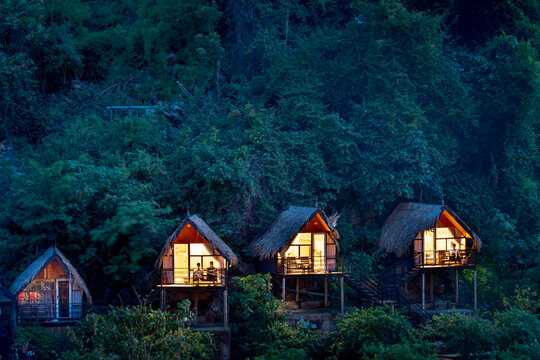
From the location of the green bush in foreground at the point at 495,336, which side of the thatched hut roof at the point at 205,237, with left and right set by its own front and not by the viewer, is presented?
left

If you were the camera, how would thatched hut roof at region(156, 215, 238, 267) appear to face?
facing the viewer

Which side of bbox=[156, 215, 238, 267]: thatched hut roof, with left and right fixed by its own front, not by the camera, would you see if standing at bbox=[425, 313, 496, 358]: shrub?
left

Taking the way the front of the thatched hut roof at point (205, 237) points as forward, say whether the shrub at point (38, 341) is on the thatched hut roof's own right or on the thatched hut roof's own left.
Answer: on the thatched hut roof's own right

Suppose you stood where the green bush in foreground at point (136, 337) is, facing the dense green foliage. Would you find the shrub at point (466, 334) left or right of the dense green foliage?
right

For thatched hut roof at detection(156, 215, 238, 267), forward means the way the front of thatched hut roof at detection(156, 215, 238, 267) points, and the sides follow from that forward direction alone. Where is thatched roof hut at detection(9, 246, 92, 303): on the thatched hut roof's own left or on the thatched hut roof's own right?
on the thatched hut roof's own right

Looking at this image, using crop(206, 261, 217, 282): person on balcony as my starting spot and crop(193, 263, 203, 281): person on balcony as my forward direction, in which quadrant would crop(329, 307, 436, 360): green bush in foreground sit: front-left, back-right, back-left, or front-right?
back-left
